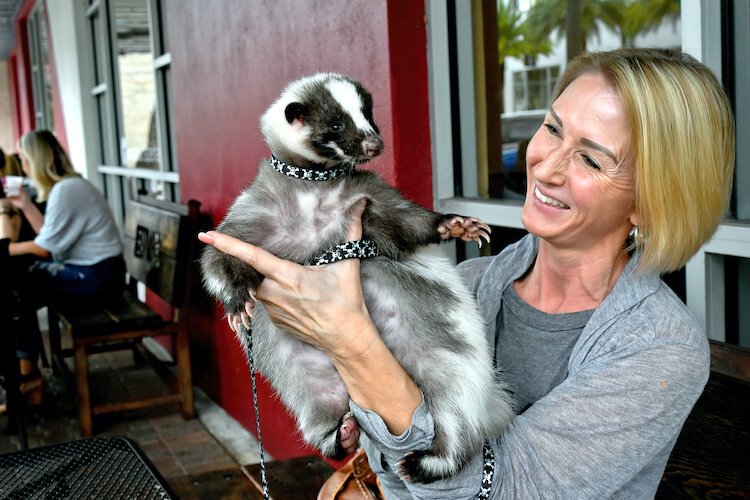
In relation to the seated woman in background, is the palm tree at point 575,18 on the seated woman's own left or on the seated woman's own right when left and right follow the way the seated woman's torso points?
on the seated woman's own right

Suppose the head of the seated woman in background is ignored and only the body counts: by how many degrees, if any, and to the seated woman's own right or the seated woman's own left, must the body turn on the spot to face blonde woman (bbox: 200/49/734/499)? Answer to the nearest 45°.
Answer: approximately 90° to the seated woman's own left

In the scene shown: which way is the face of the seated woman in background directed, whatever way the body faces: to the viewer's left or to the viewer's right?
to the viewer's left

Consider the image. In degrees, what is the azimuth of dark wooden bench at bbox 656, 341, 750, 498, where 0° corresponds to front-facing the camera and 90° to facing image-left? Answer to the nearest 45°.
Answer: approximately 45°

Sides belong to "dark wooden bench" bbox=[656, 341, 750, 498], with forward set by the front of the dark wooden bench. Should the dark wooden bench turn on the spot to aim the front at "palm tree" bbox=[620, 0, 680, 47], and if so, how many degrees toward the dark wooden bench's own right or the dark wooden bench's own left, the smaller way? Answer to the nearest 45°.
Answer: approximately 135° to the dark wooden bench's own right

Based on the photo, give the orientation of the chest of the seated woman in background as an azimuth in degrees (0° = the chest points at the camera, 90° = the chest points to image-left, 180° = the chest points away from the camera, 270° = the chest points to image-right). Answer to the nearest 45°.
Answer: approximately 90°

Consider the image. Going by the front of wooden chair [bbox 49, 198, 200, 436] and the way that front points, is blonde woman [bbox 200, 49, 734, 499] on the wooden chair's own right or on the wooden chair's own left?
on the wooden chair's own left

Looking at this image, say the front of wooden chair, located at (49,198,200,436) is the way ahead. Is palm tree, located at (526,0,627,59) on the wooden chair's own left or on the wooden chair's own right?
on the wooden chair's own right

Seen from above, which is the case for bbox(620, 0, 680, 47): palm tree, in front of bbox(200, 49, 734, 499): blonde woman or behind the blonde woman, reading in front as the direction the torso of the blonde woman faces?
behind

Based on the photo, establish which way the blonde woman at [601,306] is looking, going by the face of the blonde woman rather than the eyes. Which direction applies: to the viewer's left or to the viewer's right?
to the viewer's left

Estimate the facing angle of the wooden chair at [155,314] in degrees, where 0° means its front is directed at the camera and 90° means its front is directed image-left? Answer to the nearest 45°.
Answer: approximately 45°

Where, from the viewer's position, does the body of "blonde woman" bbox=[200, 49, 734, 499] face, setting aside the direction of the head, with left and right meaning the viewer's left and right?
facing the viewer and to the left of the viewer
